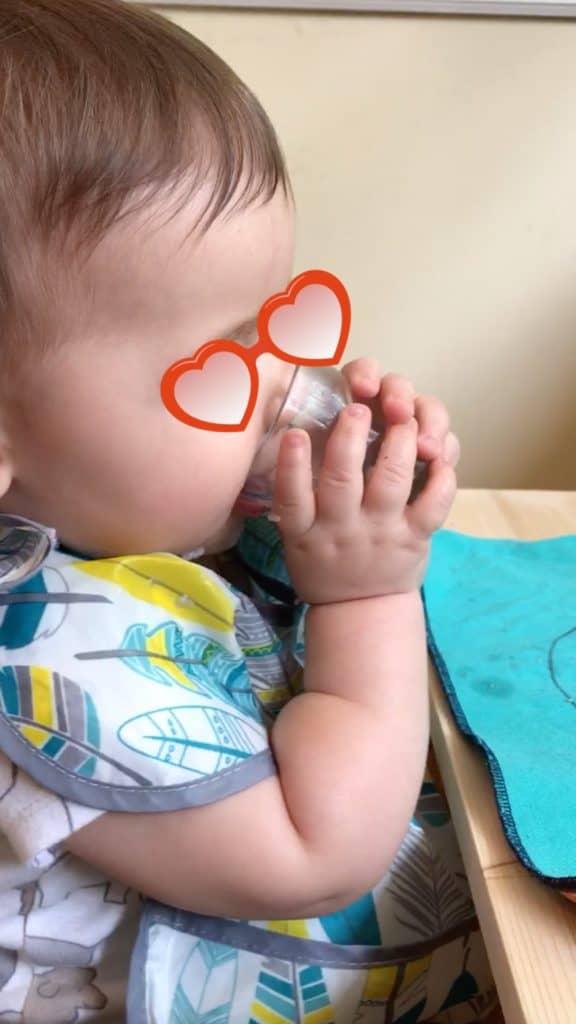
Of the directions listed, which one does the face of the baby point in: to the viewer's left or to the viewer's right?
to the viewer's right

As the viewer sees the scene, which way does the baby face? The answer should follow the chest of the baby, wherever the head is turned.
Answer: to the viewer's right
